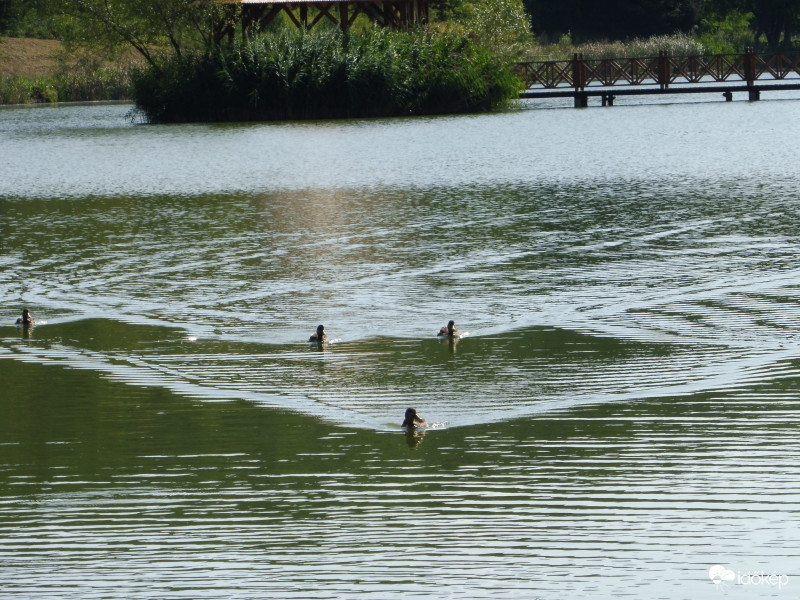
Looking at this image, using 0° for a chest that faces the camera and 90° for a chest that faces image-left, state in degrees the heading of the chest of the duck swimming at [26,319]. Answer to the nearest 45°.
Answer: approximately 0°

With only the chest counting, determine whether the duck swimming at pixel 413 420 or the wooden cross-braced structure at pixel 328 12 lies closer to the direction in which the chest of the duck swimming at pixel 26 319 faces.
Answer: the duck swimming

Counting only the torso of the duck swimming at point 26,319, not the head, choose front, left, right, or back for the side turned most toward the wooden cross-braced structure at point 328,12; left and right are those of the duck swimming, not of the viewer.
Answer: back

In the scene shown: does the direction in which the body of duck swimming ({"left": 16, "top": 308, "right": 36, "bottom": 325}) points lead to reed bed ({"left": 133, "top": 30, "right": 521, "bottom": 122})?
no

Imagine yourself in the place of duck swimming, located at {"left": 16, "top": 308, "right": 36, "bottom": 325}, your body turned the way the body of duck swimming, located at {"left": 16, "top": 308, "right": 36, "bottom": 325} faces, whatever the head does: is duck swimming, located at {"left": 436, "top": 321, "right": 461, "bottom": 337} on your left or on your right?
on your left

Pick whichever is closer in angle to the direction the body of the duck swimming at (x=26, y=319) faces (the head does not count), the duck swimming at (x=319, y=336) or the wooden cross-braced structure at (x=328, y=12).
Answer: the duck swimming

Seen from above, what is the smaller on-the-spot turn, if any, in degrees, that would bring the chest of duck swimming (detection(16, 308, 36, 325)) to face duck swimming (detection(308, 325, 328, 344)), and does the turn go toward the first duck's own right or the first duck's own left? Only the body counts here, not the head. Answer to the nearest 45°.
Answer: approximately 45° to the first duck's own left

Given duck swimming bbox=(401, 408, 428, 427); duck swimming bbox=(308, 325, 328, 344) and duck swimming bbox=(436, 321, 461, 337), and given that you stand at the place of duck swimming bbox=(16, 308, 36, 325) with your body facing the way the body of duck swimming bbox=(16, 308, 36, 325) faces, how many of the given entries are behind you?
0

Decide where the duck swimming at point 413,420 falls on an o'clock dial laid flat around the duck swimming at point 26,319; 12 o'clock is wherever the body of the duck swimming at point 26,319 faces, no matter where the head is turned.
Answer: the duck swimming at point 413,420 is roughly at 11 o'clock from the duck swimming at point 26,319.

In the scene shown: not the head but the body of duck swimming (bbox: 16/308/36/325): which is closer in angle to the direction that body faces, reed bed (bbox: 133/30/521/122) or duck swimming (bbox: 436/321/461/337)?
the duck swimming
